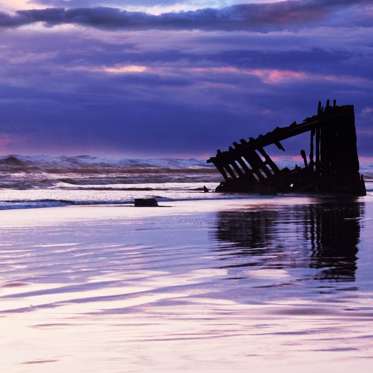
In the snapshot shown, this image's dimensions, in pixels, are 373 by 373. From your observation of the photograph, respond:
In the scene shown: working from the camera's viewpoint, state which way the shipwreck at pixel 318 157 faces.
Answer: facing to the right of the viewer
